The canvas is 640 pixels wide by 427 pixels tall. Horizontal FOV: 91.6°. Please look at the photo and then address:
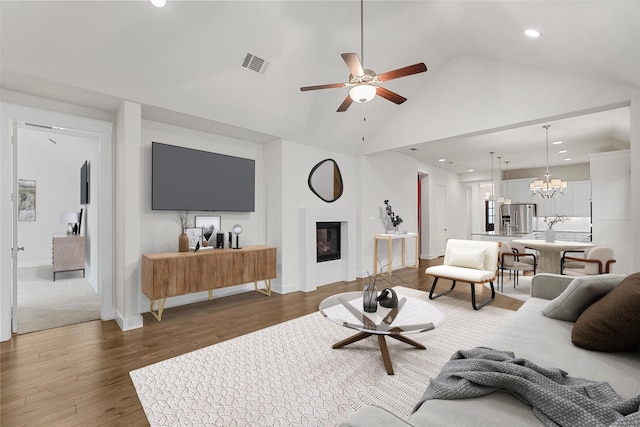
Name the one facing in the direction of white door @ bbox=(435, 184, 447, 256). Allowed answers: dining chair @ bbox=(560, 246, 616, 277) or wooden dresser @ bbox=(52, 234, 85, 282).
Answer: the dining chair

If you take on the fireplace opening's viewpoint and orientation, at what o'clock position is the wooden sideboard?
The wooden sideboard is roughly at 3 o'clock from the fireplace opening.

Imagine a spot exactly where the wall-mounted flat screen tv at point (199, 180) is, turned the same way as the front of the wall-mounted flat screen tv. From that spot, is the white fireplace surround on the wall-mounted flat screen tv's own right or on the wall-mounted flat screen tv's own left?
on the wall-mounted flat screen tv's own left

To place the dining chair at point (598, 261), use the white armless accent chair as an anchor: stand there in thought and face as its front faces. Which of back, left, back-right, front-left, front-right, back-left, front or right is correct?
back-left

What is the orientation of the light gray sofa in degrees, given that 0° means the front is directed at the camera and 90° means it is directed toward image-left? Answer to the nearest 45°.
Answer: approximately 90°

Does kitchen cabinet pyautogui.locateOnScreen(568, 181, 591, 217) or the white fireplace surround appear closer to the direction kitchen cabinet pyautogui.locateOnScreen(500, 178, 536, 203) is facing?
the white fireplace surround

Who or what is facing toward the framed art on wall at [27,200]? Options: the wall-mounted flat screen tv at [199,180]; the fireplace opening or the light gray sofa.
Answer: the light gray sofa

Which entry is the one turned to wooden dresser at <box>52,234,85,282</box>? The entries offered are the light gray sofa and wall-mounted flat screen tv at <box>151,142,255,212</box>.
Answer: the light gray sofa

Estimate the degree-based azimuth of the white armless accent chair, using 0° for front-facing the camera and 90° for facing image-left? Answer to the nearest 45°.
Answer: approximately 45°

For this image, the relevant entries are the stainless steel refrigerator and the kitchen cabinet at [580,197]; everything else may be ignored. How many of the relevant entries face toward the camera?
2

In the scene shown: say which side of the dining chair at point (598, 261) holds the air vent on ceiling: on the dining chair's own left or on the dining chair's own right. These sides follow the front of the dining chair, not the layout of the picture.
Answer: on the dining chair's own left
